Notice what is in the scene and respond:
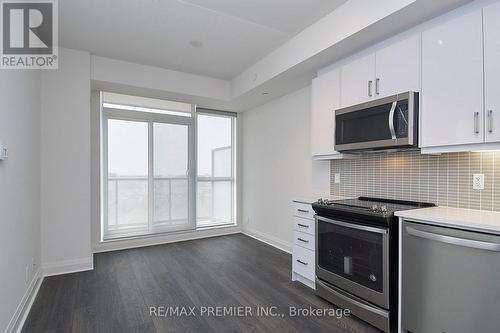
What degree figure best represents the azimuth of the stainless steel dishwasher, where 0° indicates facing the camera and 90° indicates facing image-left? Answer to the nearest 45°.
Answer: approximately 45°

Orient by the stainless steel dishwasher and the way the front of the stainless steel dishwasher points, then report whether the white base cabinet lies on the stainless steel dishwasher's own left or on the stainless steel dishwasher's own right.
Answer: on the stainless steel dishwasher's own right

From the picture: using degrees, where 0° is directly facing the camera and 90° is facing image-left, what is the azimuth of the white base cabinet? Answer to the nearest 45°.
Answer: approximately 45°
